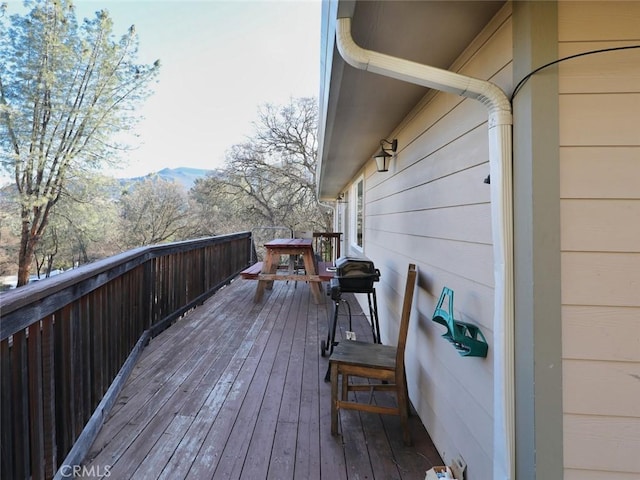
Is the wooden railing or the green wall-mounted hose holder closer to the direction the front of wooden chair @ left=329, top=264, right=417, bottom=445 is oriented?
the wooden railing

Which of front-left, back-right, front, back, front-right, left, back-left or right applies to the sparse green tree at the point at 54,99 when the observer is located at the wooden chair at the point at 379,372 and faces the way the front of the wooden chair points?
front-right

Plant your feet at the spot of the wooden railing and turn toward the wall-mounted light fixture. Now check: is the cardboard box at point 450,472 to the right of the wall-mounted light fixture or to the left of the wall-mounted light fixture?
right

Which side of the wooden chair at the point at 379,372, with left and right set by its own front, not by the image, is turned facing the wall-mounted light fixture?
right

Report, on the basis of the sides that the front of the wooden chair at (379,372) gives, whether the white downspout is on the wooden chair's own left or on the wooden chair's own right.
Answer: on the wooden chair's own left

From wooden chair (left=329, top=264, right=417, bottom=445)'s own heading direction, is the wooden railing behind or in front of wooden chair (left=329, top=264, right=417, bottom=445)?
in front

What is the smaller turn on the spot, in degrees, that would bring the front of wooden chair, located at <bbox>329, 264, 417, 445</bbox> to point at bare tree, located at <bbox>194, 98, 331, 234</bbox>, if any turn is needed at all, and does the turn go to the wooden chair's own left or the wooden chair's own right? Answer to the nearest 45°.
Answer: approximately 90° to the wooden chair's own right

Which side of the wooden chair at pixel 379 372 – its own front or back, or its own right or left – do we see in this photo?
left

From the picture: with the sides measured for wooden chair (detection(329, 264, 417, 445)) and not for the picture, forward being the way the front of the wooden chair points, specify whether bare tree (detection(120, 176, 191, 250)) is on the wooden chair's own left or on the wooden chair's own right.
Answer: on the wooden chair's own right
